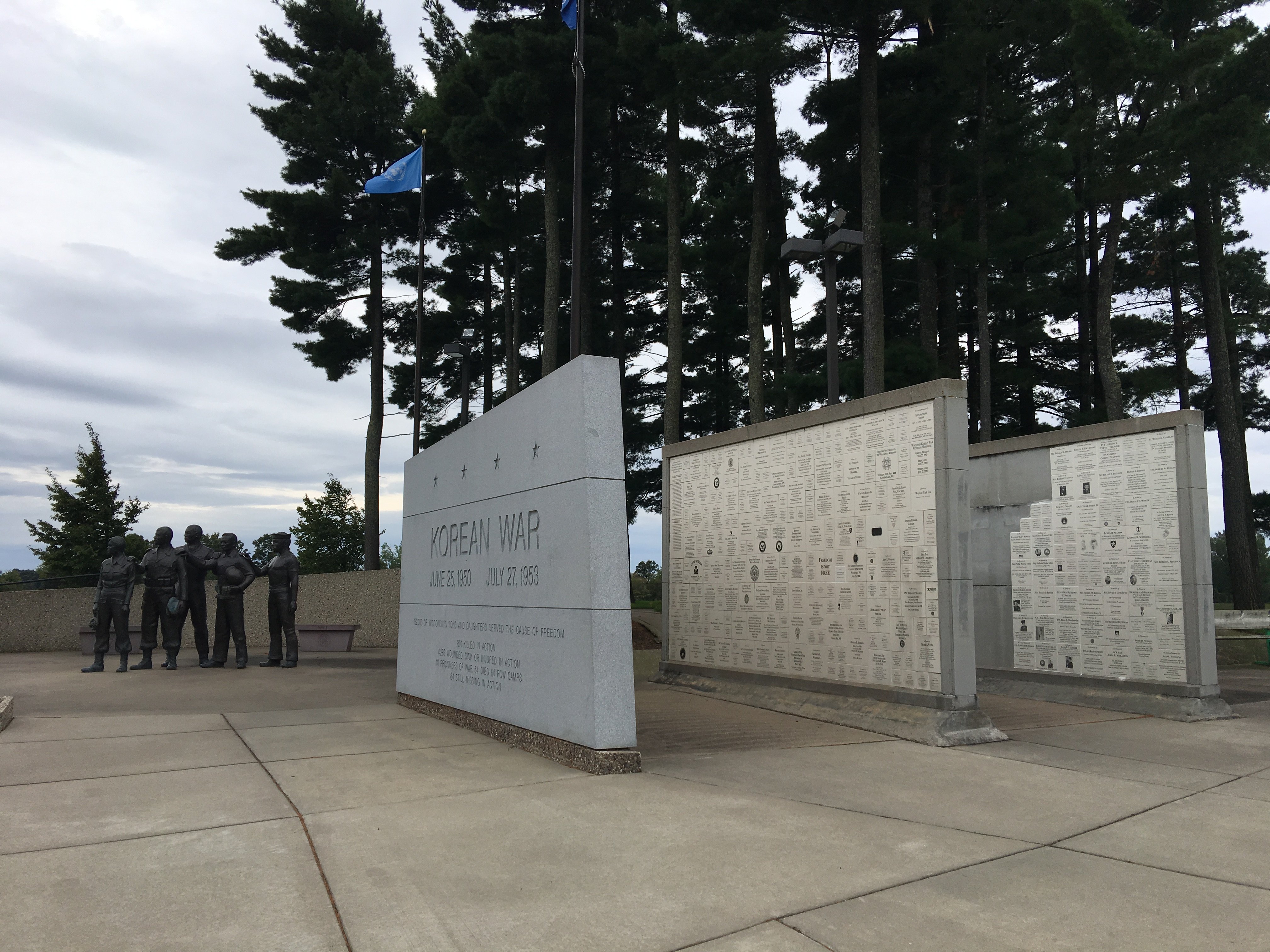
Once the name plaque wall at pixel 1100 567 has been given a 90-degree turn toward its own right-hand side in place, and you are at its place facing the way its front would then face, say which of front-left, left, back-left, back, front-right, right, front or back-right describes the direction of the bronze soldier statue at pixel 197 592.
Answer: front-left

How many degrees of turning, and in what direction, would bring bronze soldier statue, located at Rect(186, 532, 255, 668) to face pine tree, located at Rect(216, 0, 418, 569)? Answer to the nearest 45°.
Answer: approximately 135° to its right

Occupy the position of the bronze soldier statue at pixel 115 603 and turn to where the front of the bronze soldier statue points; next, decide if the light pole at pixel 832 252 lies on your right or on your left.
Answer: on your left

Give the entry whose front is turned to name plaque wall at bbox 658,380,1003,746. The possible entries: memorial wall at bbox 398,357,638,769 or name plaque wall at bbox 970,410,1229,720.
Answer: name plaque wall at bbox 970,410,1229,720

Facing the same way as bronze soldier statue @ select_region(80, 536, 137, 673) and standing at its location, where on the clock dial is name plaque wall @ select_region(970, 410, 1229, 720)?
The name plaque wall is roughly at 9 o'clock from the bronze soldier statue.

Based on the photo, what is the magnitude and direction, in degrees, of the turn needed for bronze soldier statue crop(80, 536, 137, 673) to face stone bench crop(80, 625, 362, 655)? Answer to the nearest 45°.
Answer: approximately 180°

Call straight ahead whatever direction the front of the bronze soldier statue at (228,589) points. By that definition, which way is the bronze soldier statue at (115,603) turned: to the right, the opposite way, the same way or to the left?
the same way

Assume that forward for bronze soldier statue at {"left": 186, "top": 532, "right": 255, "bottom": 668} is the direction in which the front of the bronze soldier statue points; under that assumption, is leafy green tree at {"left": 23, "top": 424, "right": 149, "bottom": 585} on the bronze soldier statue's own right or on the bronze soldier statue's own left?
on the bronze soldier statue's own right

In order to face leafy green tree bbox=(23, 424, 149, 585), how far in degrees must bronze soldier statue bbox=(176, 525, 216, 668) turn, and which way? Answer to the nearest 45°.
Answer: approximately 135° to its right

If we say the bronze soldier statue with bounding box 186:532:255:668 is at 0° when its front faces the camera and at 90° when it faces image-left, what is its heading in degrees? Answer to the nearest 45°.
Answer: approximately 45°

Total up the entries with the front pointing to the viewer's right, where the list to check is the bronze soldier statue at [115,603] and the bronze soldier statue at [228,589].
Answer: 0

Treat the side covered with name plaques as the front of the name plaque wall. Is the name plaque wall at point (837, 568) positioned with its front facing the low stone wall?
no

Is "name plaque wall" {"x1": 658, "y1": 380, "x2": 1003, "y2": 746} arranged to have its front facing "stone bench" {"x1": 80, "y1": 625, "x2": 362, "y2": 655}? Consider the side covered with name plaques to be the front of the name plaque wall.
no

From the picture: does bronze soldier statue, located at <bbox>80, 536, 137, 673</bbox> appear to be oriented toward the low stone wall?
no

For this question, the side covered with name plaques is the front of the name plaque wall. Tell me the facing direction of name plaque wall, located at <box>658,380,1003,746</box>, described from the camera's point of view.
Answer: facing the viewer and to the left of the viewer

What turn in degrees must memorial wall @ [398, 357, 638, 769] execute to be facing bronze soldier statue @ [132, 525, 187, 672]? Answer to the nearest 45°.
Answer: approximately 90° to its right

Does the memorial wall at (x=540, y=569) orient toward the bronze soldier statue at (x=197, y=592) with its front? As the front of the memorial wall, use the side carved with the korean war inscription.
no

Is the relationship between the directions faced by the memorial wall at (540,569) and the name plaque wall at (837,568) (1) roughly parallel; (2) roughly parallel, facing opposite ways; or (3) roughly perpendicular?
roughly parallel

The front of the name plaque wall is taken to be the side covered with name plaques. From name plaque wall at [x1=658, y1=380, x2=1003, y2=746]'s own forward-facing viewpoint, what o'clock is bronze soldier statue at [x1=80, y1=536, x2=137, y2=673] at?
The bronze soldier statue is roughly at 2 o'clock from the name plaque wall.
